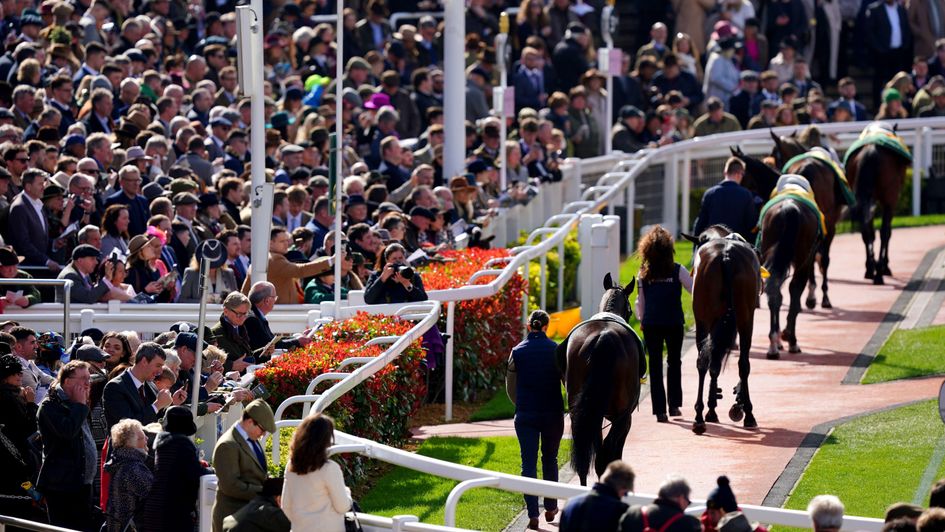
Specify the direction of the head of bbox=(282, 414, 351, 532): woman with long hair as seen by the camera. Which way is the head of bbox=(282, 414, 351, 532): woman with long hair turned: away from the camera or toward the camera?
away from the camera

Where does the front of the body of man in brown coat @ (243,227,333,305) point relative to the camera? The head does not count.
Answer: to the viewer's right

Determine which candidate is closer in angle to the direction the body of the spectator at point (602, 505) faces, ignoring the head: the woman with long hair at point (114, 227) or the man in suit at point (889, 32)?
the man in suit

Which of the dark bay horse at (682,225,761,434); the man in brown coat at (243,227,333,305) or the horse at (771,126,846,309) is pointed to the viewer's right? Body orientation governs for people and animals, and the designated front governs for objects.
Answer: the man in brown coat

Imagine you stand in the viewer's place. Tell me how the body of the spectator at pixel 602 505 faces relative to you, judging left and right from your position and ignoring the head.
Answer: facing away from the viewer and to the right of the viewer

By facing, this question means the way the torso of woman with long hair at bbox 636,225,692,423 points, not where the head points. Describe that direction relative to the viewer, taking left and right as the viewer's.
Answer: facing away from the viewer

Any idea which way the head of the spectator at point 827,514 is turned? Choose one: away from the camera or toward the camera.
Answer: away from the camera

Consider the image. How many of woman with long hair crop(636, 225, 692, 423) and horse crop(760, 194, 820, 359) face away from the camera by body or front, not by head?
2

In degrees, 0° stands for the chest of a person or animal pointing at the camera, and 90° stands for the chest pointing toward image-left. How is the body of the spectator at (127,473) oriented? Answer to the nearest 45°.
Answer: approximately 225°

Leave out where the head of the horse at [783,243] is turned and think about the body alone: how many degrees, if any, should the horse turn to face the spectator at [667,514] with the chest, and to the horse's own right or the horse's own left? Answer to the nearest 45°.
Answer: approximately 180°

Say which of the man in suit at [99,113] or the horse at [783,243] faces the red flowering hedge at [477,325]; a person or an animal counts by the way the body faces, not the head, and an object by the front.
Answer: the man in suit

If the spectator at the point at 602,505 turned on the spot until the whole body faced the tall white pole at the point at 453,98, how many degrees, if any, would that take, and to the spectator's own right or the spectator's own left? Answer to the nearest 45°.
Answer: approximately 45° to the spectator's own left
